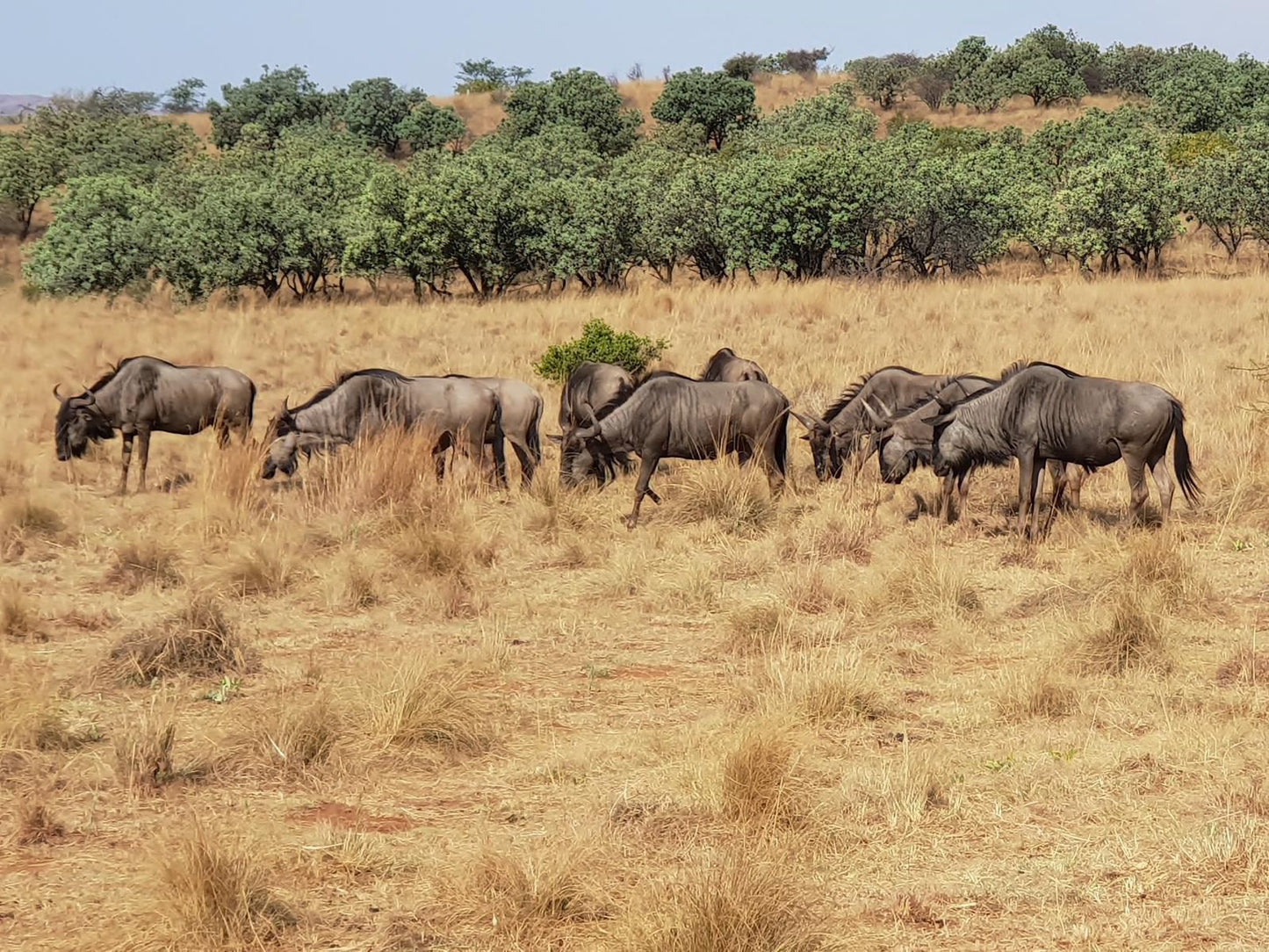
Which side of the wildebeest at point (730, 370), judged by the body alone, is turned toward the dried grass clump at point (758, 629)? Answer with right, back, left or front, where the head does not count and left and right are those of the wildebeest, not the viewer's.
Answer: left

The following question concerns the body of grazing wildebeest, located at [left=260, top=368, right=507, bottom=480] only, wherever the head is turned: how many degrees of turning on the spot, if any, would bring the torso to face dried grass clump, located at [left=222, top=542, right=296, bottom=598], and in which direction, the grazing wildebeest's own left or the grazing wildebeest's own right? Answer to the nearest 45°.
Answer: approximately 90° to the grazing wildebeest's own left

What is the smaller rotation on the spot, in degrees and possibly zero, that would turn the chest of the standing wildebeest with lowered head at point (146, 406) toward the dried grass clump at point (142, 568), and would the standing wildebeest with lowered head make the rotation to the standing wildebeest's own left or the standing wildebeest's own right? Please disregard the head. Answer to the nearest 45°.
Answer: approximately 90° to the standing wildebeest's own left

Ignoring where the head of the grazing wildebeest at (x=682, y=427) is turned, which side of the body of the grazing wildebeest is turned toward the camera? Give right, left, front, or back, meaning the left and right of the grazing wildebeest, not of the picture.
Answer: left

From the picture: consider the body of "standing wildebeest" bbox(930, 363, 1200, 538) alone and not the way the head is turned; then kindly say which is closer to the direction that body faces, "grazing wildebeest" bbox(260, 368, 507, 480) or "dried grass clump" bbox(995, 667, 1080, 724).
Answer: the grazing wildebeest

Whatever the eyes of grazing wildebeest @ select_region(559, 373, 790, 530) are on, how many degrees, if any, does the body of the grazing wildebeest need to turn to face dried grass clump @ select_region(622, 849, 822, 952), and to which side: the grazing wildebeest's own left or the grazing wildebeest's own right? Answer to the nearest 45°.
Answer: approximately 90° to the grazing wildebeest's own left

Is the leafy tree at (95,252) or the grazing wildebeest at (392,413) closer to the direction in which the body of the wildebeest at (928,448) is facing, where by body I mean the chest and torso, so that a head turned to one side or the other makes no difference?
the grazing wildebeest

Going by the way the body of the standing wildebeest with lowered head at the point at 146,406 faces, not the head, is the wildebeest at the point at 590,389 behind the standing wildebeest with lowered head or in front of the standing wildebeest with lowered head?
behind

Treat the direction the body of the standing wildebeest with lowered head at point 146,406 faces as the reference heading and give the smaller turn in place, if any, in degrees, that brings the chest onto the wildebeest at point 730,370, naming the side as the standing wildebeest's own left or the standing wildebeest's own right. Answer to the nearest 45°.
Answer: approximately 180°

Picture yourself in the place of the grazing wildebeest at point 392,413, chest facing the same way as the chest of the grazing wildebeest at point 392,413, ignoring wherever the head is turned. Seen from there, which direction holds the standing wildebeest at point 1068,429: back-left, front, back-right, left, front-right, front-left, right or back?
back-left

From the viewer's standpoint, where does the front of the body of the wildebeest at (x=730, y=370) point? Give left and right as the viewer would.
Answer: facing to the left of the viewer

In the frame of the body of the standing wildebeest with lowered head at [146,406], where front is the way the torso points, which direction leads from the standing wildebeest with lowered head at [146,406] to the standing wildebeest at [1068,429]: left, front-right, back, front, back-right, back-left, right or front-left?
back-left

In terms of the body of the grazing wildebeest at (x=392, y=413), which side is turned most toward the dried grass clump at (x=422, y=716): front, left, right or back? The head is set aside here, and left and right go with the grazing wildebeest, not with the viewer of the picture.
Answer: left

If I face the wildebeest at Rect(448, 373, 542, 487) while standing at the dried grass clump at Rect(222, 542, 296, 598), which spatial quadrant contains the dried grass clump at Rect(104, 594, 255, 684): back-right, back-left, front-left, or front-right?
back-right

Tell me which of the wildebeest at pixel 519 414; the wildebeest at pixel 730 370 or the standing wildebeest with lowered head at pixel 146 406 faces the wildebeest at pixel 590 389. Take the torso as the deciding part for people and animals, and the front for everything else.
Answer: the wildebeest at pixel 730 370
